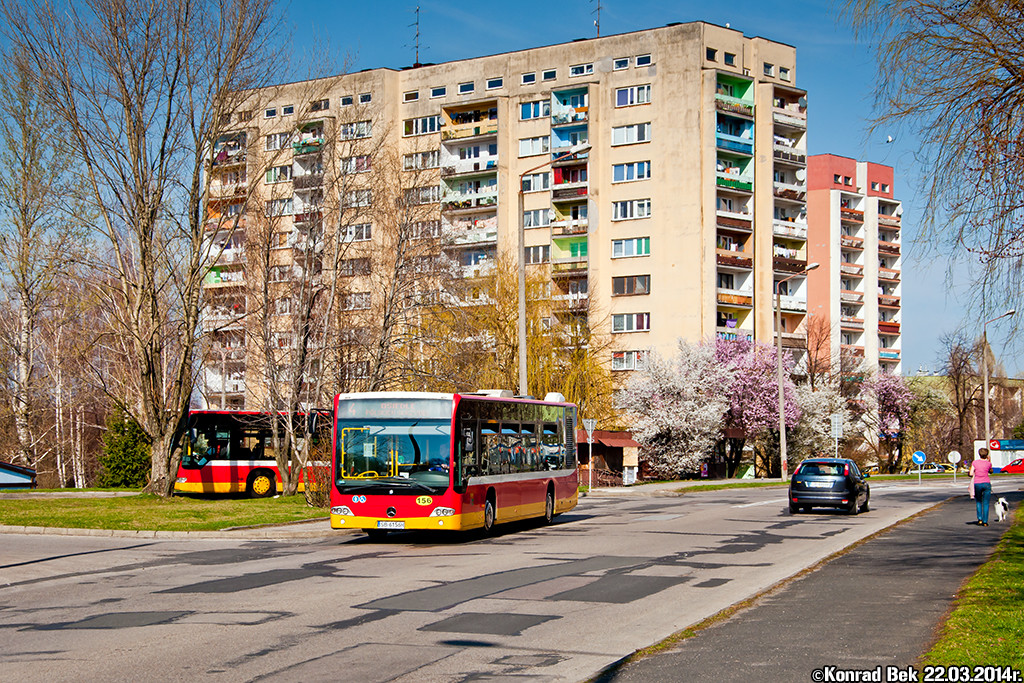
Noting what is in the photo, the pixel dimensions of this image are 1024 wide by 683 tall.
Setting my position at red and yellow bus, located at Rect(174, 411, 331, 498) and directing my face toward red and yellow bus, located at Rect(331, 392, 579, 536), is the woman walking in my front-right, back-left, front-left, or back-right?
front-left

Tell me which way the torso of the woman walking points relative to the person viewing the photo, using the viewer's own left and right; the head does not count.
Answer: facing away from the viewer

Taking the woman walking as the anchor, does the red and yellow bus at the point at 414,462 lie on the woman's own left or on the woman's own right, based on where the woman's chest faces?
on the woman's own left

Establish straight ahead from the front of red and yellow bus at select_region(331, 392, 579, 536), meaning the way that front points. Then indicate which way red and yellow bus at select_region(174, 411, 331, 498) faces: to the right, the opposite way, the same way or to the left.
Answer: to the right

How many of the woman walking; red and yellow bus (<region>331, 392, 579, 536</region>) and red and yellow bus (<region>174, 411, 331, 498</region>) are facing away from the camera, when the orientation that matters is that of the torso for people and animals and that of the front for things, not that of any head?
1

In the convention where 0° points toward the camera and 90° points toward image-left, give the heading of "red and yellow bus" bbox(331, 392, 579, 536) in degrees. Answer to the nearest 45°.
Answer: approximately 0°

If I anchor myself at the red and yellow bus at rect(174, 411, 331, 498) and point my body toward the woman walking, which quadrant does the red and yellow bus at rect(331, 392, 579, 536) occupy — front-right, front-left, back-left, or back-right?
front-right

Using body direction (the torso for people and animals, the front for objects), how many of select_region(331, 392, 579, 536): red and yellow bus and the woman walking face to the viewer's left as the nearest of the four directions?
0

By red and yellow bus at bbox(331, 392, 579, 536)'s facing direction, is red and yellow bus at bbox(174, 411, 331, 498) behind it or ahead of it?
behind

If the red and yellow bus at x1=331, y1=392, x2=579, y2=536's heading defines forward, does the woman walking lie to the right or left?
on its left

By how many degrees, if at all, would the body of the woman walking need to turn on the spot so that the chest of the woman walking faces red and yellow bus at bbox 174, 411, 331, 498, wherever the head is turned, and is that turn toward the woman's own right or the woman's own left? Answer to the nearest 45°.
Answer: approximately 90° to the woman's own left

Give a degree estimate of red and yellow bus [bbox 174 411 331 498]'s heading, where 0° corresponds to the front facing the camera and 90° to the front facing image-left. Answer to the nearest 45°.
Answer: approximately 90°

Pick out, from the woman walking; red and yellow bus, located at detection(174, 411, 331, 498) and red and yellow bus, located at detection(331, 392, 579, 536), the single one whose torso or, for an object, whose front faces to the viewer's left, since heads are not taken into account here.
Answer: red and yellow bus, located at detection(174, 411, 331, 498)

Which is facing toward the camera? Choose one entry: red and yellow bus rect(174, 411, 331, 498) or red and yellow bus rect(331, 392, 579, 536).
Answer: red and yellow bus rect(331, 392, 579, 536)
